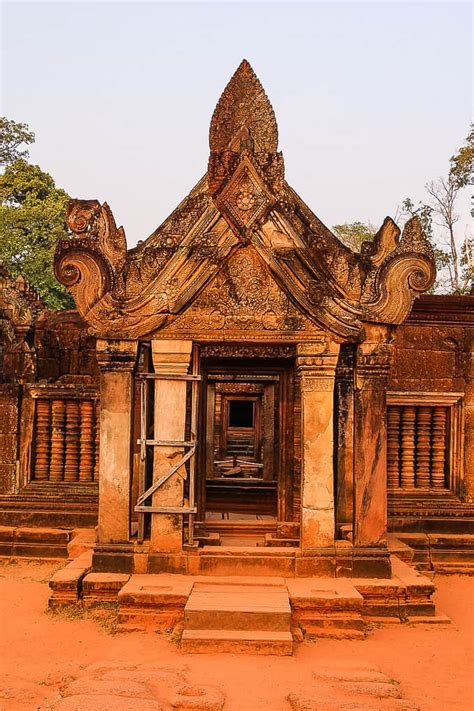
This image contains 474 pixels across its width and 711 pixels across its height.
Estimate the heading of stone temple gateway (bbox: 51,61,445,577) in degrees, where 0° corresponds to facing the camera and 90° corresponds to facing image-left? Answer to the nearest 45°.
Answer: approximately 0°
